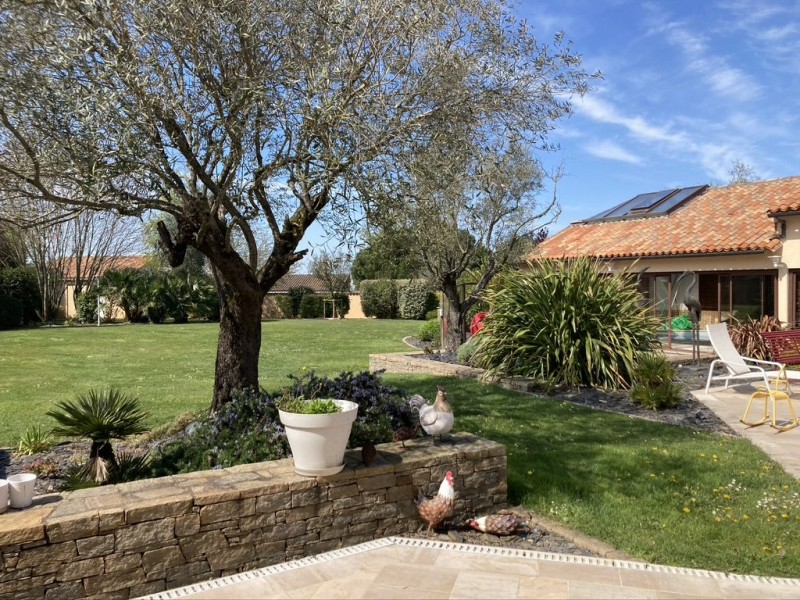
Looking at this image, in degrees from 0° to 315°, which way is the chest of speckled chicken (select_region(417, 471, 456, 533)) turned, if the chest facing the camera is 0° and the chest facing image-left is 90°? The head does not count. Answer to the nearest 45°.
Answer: approximately 270°

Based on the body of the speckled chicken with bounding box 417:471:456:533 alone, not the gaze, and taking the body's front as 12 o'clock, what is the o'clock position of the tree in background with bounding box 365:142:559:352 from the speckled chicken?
The tree in background is roughly at 9 o'clock from the speckled chicken.

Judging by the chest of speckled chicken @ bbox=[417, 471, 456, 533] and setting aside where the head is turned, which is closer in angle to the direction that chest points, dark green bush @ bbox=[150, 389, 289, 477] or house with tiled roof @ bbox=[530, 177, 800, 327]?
the house with tiled roof

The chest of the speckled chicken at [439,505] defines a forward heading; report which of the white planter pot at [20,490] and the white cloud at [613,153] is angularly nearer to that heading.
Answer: the white cloud

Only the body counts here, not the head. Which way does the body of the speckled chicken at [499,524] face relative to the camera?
to the viewer's left

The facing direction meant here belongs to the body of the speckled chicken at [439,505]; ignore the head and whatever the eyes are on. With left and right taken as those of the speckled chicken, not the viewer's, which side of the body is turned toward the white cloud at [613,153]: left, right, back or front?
left

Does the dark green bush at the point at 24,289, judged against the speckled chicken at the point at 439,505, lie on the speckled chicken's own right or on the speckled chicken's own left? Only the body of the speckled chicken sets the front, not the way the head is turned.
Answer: on the speckled chicken's own left

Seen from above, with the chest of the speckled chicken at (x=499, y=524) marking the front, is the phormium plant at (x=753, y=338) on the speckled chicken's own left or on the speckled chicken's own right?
on the speckled chicken's own right

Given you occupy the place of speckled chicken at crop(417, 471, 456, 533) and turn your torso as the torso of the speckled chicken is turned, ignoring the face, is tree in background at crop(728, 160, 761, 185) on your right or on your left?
on your left
